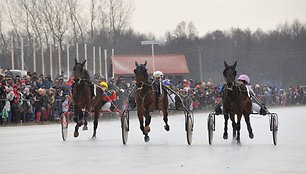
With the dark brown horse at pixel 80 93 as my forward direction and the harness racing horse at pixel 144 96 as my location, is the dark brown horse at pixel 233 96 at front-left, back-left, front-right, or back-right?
back-right

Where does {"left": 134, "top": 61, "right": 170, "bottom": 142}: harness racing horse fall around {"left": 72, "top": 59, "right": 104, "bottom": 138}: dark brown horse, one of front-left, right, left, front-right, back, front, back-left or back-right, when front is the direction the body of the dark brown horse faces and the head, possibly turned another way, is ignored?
left

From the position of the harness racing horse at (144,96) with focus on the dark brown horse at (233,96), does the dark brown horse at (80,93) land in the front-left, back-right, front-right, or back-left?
back-left

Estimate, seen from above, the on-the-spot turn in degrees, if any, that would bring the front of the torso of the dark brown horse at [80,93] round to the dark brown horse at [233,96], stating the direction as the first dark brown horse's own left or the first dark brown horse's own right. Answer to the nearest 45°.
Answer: approximately 90° to the first dark brown horse's own left

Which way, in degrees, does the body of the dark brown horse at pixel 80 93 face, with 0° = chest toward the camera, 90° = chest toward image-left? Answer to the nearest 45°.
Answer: approximately 45°
